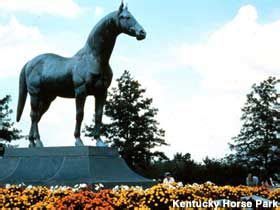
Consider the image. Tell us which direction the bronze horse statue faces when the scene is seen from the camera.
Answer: facing the viewer and to the right of the viewer

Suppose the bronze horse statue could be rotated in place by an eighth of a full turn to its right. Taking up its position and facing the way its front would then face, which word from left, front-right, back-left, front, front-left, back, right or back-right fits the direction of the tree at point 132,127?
back

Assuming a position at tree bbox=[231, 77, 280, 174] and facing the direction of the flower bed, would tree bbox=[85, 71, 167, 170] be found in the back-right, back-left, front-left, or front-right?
front-right

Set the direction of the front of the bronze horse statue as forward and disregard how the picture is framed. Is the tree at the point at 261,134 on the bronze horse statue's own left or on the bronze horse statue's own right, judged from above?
on the bronze horse statue's own left
